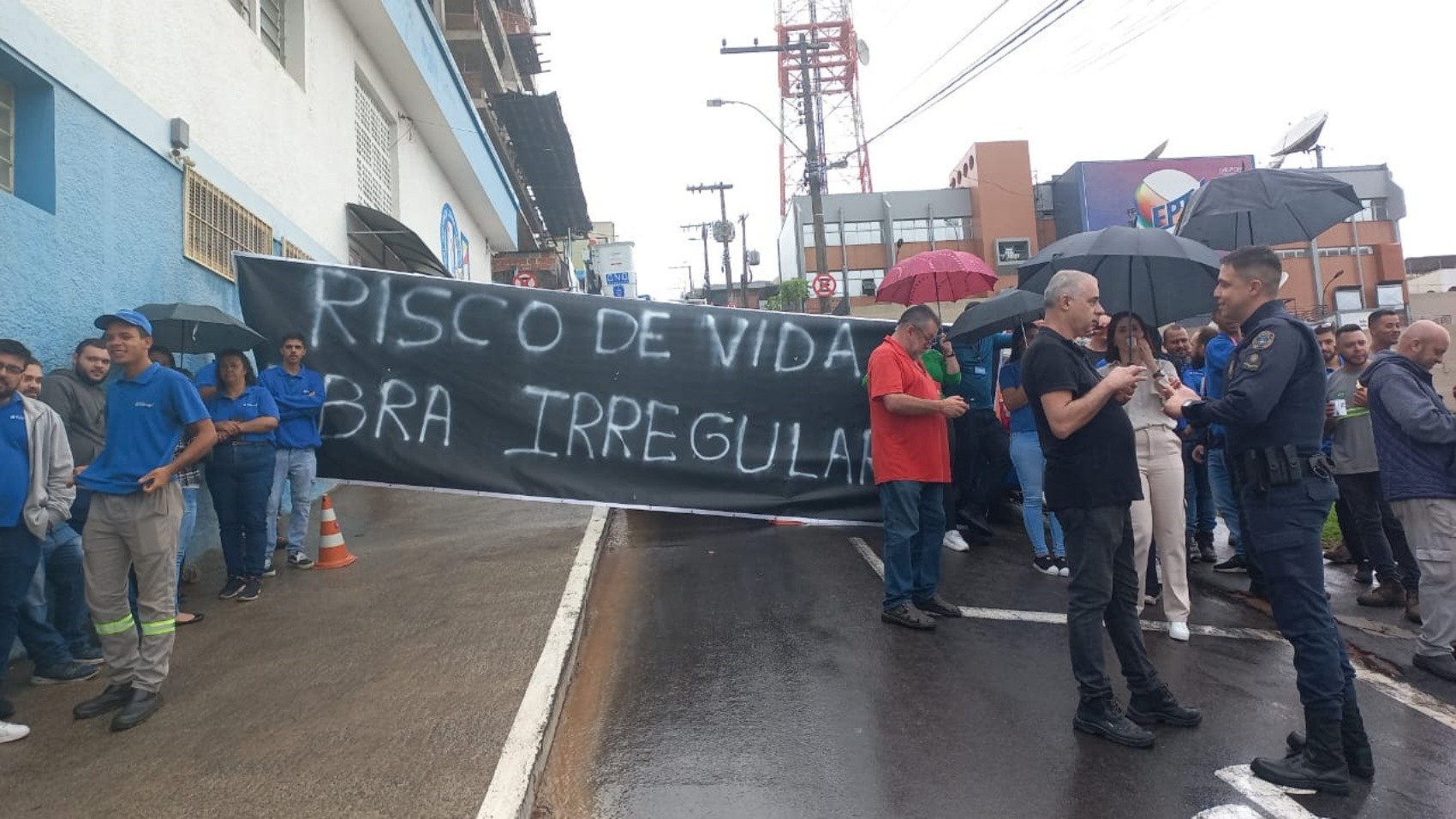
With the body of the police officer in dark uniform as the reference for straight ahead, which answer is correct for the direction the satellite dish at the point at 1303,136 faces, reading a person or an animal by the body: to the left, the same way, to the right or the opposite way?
the same way

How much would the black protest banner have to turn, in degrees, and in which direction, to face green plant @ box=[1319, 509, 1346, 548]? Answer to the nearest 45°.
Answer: approximately 90° to its left

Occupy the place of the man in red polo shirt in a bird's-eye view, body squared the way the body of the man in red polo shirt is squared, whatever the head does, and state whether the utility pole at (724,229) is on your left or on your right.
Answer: on your left

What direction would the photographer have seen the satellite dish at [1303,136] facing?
facing to the left of the viewer

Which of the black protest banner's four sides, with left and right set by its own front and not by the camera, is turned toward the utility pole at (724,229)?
back

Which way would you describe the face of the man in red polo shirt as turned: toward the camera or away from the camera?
toward the camera

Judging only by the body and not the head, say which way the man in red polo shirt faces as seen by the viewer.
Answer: to the viewer's right

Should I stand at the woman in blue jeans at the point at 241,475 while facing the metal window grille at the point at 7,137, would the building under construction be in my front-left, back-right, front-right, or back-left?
back-right

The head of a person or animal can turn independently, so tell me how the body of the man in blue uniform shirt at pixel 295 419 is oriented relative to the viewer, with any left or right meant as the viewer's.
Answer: facing the viewer

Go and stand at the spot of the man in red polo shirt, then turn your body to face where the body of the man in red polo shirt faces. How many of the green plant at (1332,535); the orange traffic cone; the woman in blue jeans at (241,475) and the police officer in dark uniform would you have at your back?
2

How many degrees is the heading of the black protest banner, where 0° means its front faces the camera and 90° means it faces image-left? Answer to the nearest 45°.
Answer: approximately 0°

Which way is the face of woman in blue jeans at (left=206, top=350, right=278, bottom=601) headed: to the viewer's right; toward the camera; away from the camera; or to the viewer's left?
toward the camera

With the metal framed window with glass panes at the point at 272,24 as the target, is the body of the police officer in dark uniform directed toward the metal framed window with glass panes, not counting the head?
yes

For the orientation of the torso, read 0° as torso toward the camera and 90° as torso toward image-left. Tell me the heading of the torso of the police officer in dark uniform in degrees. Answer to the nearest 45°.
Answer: approximately 90°

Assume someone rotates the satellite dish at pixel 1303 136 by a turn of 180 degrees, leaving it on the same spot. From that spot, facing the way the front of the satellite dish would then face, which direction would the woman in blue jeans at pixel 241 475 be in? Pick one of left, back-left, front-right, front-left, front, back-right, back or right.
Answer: right

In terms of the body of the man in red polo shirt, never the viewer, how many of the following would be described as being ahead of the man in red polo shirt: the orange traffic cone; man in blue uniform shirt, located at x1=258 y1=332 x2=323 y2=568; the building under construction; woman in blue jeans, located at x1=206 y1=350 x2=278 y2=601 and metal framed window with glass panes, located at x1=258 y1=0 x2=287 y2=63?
0

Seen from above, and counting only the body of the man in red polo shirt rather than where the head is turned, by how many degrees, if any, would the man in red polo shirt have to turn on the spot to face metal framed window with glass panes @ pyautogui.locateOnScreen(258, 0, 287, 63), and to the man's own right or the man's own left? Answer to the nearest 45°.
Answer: approximately 180°

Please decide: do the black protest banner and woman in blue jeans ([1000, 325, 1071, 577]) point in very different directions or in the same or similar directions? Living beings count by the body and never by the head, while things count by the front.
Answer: same or similar directions

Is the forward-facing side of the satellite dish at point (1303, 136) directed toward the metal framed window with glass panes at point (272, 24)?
no

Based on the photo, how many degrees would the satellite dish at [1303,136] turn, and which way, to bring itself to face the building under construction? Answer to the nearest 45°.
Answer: approximately 45° to its left
